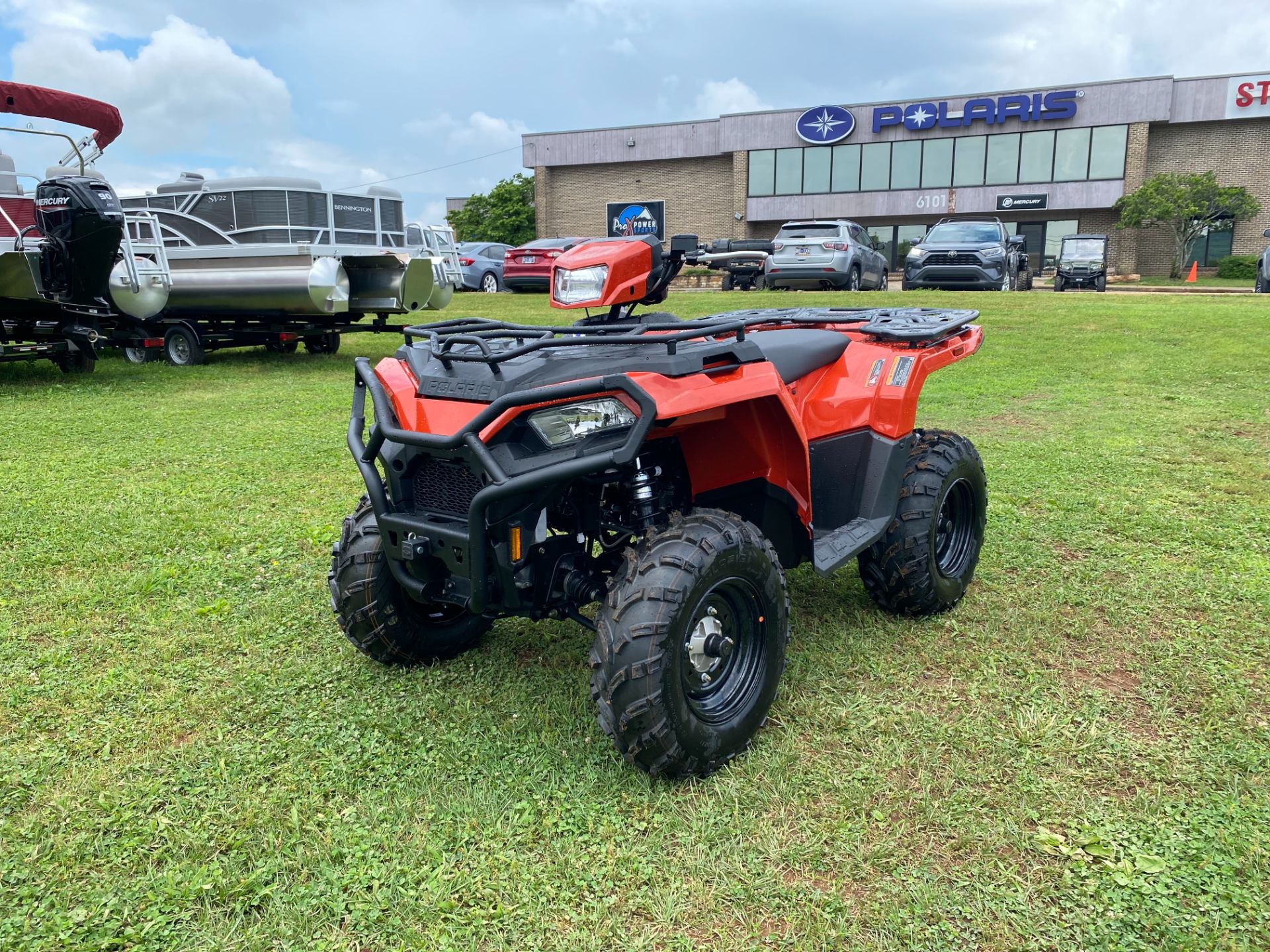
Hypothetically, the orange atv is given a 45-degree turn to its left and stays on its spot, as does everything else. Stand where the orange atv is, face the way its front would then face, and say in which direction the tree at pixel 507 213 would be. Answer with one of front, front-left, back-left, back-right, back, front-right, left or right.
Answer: back

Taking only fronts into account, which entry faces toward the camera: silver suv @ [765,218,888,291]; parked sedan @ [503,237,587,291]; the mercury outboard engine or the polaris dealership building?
the polaris dealership building

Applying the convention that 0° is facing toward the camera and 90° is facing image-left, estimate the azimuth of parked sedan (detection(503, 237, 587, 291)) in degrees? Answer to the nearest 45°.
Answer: approximately 225°

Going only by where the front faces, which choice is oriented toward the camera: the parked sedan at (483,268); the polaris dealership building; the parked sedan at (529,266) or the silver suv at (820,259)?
the polaris dealership building

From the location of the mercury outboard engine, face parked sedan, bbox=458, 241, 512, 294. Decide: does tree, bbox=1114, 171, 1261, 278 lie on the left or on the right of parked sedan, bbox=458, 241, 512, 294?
right

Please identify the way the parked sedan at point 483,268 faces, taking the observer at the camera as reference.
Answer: facing away from the viewer and to the right of the viewer

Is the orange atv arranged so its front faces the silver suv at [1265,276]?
no

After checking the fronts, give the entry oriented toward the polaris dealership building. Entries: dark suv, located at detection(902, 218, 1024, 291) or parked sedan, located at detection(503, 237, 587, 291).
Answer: the parked sedan

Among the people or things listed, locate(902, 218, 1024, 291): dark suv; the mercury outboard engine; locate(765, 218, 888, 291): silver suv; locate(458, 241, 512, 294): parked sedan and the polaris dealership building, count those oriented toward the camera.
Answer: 2

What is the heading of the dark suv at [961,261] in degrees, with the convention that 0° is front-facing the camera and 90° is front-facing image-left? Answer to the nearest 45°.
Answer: approximately 0°

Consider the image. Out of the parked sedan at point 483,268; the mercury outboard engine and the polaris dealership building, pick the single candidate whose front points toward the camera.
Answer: the polaris dealership building

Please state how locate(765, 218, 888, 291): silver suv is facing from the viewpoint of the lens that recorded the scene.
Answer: facing away from the viewer and to the right of the viewer

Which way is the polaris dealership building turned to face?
toward the camera

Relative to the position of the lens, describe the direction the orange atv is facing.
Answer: facing the viewer and to the left of the viewer

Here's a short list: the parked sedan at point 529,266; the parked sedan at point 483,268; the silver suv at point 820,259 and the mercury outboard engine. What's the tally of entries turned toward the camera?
0

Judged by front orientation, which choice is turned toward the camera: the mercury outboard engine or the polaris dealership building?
the polaris dealership building

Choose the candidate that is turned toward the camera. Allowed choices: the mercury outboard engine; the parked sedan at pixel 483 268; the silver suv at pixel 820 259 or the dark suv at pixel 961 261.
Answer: the dark suv

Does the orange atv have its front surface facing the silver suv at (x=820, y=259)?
no
